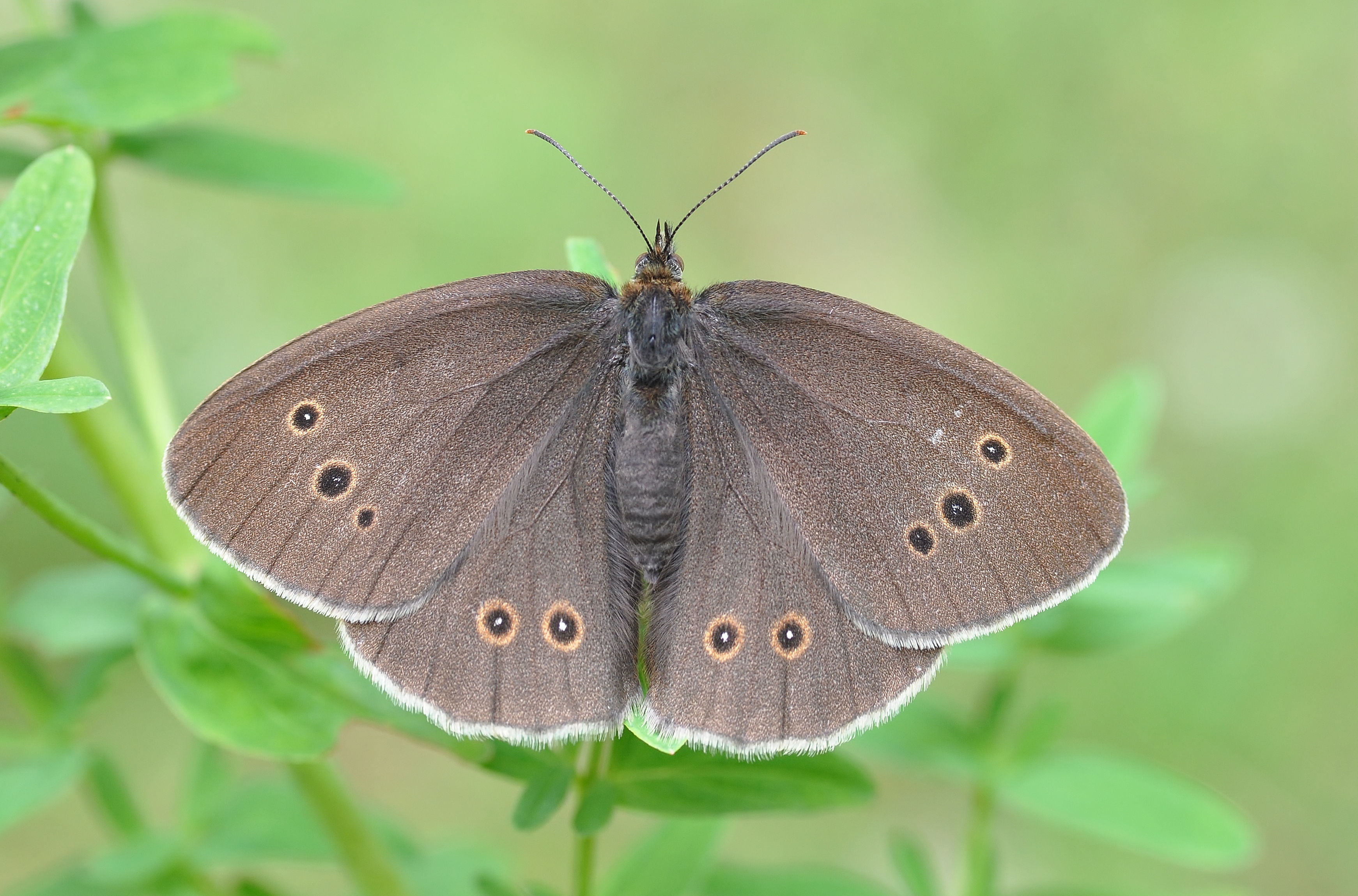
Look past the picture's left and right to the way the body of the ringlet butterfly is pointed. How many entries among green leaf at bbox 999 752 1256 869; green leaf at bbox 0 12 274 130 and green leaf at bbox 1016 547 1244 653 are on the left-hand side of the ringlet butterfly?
1

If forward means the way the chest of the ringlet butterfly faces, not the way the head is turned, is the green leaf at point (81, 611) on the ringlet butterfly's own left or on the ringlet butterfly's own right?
on the ringlet butterfly's own left

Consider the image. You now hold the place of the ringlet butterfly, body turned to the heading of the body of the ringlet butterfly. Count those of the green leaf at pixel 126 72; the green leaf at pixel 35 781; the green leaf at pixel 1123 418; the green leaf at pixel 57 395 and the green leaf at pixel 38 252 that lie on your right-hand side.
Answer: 1

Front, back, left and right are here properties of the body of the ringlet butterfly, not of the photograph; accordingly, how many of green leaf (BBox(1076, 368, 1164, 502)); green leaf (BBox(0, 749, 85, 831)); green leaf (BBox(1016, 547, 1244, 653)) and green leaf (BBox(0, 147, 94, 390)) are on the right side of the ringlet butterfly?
2

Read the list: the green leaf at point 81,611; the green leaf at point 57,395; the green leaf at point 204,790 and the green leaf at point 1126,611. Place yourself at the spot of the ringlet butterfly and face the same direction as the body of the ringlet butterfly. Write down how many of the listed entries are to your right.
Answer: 1

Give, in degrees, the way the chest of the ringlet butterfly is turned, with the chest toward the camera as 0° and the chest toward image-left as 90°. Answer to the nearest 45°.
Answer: approximately 180°

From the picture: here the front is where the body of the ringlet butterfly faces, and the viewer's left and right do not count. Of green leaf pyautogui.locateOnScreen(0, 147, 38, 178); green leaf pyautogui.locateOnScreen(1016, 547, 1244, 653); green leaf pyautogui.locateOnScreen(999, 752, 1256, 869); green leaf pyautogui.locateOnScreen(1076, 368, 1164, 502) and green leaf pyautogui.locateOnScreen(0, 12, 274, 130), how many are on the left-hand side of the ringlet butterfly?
2
